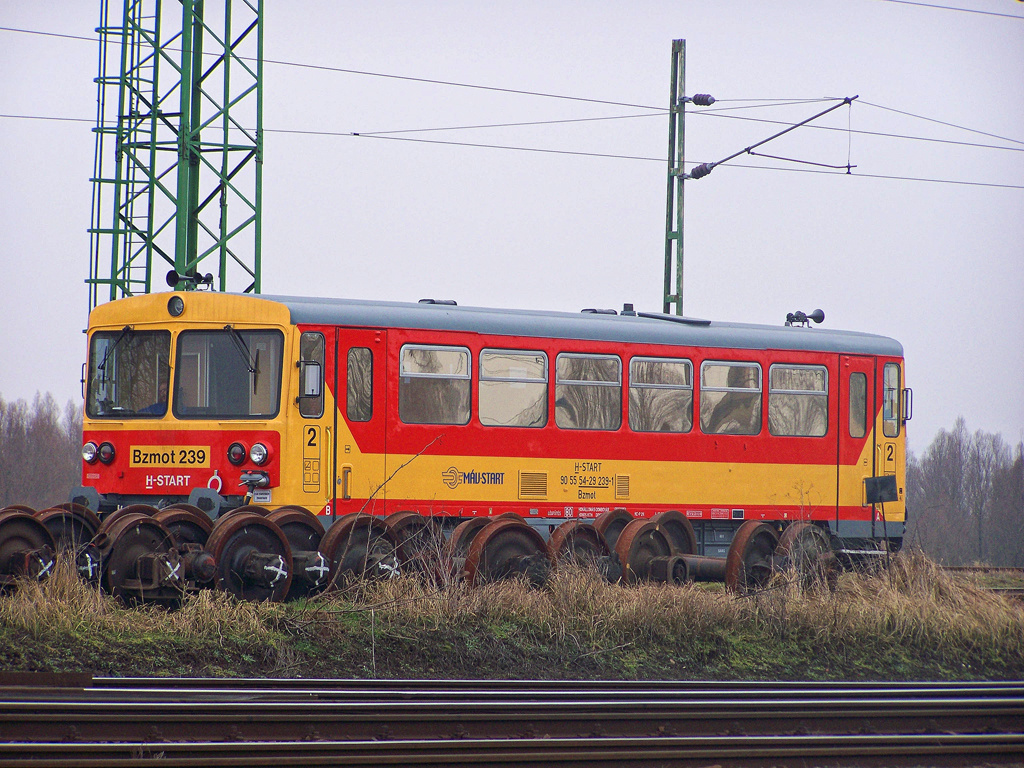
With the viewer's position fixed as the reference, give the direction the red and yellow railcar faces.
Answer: facing the viewer and to the left of the viewer

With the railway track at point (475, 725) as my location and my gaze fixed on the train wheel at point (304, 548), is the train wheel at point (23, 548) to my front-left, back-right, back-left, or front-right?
front-left

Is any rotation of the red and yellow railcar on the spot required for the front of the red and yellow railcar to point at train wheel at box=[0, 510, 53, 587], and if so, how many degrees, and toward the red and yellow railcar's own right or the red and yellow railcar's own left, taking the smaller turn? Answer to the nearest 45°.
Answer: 0° — it already faces it

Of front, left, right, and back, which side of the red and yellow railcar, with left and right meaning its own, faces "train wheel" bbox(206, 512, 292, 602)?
front

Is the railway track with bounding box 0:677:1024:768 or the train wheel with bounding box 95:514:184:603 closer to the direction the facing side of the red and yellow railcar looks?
the train wheel

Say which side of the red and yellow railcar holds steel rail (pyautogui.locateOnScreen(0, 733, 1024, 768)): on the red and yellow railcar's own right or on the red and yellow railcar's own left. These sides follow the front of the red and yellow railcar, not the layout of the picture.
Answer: on the red and yellow railcar's own left

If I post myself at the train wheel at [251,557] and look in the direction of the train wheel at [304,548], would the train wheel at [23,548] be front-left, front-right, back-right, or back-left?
back-left

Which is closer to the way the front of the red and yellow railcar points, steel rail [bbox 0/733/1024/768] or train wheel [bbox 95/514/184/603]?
the train wheel

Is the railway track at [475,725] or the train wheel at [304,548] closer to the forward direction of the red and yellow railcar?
the train wheel

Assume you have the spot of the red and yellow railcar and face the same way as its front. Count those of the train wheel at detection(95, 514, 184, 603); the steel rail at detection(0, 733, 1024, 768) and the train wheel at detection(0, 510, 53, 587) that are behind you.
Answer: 0

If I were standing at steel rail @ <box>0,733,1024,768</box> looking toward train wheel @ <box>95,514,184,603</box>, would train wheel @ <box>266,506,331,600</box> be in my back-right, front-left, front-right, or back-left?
front-right

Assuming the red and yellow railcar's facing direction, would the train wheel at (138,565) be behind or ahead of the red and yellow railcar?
ahead

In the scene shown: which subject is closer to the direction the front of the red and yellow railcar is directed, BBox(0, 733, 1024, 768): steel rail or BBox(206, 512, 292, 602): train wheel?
the train wheel
